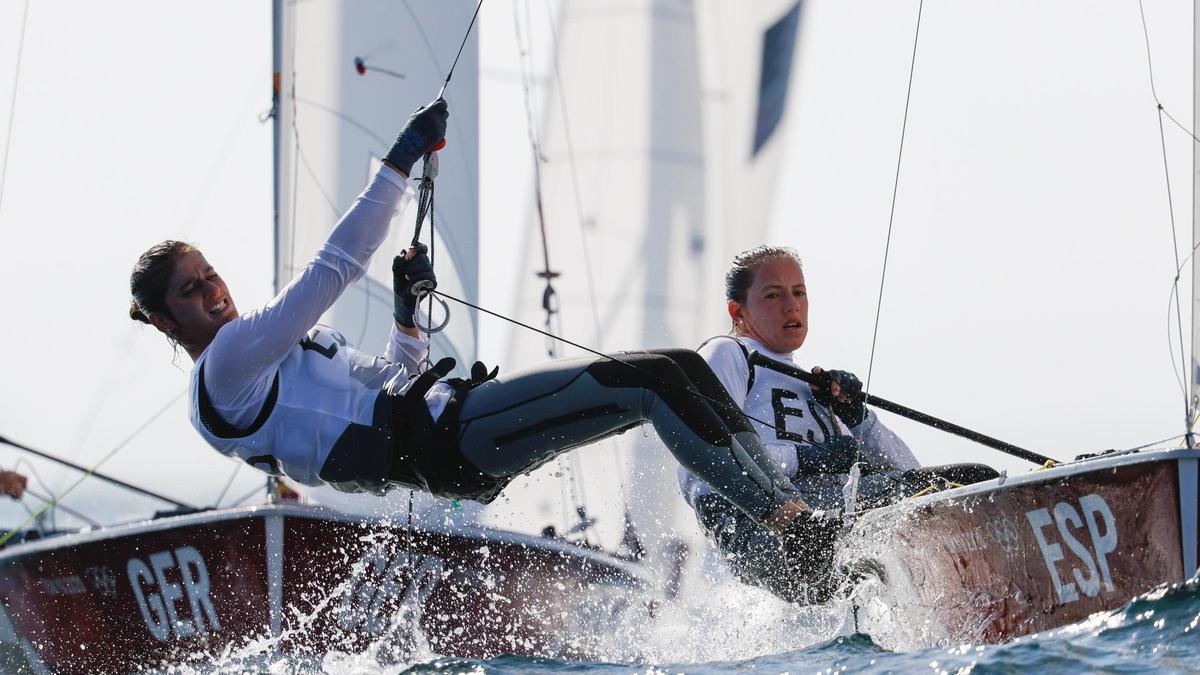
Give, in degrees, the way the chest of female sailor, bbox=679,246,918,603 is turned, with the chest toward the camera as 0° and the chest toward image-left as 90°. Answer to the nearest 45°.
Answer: approximately 315°

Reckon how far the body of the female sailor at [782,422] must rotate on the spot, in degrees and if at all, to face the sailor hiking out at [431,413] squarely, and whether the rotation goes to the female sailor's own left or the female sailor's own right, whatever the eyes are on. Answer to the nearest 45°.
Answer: approximately 90° to the female sailor's own right
